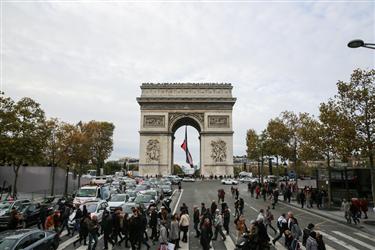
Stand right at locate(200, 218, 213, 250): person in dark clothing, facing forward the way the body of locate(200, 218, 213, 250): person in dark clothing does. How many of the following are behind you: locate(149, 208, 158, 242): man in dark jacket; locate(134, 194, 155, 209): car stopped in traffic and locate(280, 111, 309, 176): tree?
0

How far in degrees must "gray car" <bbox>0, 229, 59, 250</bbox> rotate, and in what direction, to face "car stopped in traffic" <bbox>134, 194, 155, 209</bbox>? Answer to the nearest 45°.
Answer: approximately 180°

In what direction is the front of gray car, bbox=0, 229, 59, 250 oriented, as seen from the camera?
facing the viewer and to the left of the viewer

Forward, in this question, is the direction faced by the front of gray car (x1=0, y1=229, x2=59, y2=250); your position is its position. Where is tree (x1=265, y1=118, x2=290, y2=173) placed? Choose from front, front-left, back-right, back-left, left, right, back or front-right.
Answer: back
